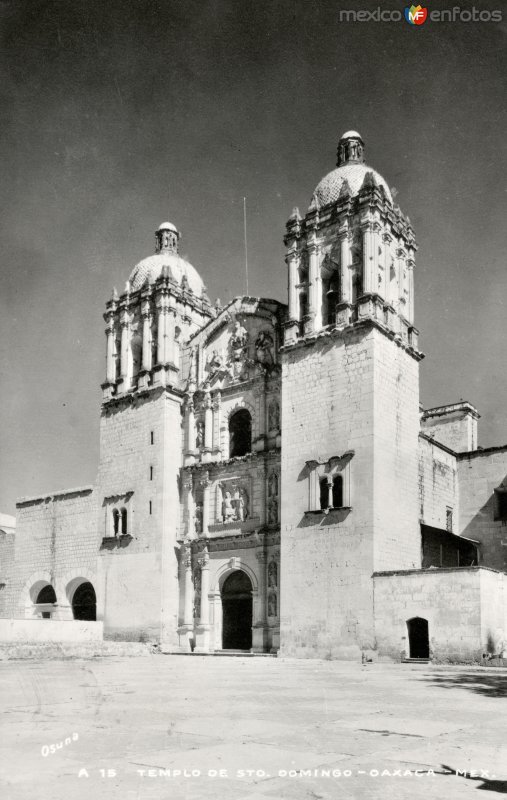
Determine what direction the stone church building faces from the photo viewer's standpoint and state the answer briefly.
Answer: facing the viewer and to the left of the viewer
